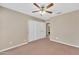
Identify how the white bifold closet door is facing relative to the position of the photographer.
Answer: facing the viewer and to the right of the viewer
